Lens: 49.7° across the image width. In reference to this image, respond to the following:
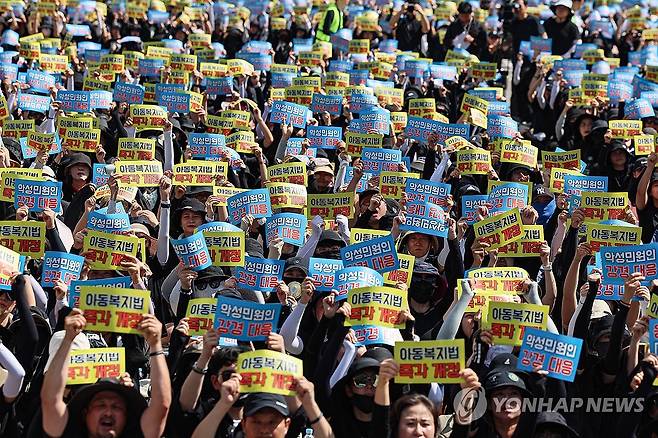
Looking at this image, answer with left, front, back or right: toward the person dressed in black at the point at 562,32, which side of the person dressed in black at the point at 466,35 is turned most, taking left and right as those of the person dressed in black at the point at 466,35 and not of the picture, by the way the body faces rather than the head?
left

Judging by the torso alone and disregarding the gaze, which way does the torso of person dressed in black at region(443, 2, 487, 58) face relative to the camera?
toward the camera
